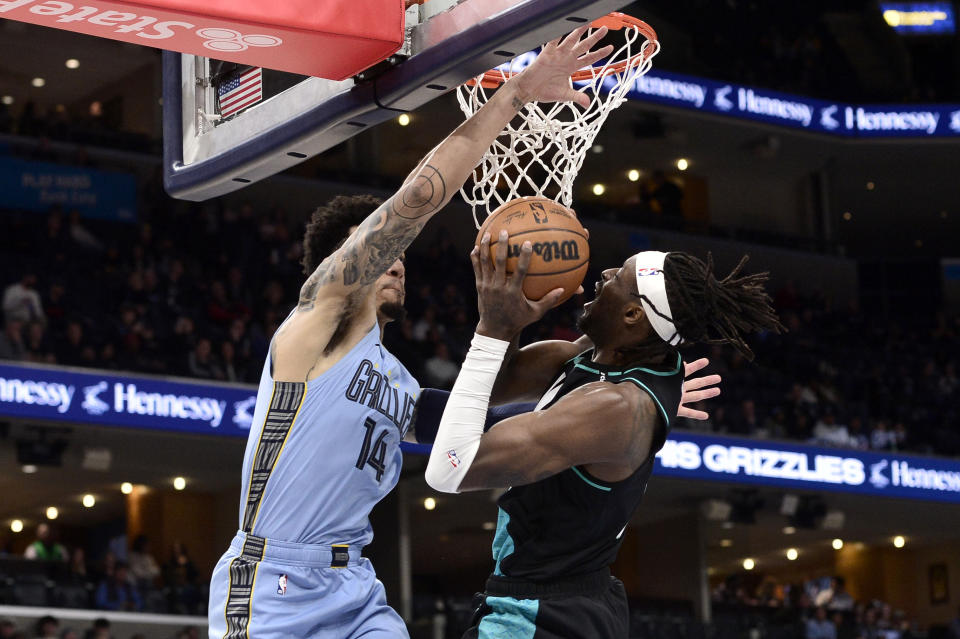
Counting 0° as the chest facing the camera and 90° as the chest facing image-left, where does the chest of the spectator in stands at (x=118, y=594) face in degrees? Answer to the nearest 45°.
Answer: approximately 0°

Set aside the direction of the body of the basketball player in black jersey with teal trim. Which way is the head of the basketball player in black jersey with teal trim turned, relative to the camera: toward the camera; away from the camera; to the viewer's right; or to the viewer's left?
to the viewer's left

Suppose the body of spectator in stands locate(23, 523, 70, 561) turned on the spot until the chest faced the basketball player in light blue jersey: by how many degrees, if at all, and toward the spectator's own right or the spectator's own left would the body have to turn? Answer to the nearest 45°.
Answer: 0° — they already face them

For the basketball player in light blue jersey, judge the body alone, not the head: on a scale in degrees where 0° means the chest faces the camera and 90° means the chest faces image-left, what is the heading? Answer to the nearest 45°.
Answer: approximately 315°

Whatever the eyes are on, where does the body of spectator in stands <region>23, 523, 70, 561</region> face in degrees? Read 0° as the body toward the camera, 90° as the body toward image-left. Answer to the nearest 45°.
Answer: approximately 0°

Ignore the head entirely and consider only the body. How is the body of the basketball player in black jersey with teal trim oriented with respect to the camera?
to the viewer's left

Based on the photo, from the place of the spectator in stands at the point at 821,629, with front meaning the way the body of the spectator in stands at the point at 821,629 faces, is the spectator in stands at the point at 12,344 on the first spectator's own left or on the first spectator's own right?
on the first spectator's own right
